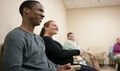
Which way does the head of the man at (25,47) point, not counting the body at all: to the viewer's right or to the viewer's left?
to the viewer's right

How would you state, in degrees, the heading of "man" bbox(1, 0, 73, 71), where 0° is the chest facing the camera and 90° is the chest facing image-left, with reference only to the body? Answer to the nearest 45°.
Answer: approximately 315°

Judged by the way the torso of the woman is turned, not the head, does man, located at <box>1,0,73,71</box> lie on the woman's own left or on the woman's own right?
on the woman's own right

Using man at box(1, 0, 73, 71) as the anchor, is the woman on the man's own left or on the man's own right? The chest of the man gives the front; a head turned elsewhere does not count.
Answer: on the man's own left

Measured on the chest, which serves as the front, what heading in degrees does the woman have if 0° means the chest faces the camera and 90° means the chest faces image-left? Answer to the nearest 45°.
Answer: approximately 270°
